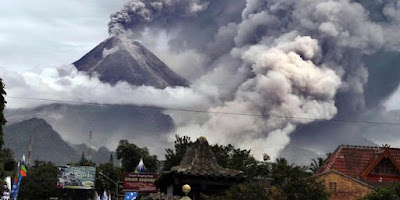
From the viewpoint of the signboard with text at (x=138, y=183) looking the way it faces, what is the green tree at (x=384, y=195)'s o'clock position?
The green tree is roughly at 9 o'clock from the signboard with text.

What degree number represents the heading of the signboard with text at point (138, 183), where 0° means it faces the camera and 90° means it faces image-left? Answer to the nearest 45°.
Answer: approximately 0°
